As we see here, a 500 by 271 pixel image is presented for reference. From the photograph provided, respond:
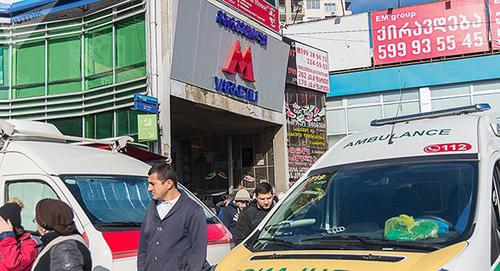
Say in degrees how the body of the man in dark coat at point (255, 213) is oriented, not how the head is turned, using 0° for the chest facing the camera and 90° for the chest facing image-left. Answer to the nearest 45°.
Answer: approximately 315°

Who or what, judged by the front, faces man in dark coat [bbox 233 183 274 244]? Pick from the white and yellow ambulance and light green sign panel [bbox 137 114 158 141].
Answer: the light green sign panel

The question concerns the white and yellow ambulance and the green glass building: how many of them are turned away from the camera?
0

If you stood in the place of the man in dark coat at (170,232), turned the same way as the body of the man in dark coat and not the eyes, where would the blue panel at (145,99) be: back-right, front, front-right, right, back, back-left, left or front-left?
back-right

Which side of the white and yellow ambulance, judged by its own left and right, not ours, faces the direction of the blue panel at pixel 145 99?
right

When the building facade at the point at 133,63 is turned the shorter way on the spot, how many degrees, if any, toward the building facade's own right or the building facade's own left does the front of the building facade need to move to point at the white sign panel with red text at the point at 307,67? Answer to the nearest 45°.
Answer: approximately 90° to the building facade's own left

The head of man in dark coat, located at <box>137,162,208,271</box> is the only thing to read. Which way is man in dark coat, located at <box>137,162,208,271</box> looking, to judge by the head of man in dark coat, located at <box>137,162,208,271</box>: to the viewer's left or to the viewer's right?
to the viewer's left

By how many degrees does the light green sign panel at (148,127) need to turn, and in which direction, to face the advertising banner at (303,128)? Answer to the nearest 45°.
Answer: approximately 135° to its left

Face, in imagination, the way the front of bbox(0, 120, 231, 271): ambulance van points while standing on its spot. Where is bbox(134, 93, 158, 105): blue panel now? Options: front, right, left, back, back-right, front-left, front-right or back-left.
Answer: back-left

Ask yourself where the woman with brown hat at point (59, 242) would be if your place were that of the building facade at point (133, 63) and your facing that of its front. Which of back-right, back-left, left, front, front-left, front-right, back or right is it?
front-right

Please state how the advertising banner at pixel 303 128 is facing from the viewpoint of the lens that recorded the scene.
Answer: facing the viewer and to the right of the viewer

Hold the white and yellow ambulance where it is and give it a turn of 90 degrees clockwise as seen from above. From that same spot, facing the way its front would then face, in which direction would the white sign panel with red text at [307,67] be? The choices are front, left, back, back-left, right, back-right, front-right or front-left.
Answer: front-right
